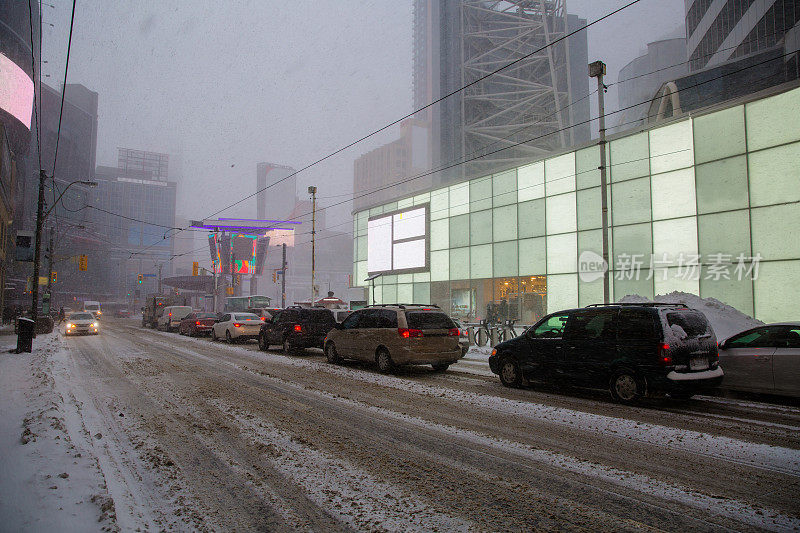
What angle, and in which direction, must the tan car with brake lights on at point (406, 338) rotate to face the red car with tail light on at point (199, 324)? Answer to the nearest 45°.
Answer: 0° — it already faces it

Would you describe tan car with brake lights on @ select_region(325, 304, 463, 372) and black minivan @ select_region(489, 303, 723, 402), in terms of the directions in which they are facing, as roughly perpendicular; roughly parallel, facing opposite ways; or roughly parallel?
roughly parallel

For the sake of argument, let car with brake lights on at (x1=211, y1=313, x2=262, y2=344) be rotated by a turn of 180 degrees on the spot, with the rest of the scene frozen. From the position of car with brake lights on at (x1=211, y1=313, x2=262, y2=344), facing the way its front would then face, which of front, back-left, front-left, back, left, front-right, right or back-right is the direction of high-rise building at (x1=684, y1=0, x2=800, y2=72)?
front-left

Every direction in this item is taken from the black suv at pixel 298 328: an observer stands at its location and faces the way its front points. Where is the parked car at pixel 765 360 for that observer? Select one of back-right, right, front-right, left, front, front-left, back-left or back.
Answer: back

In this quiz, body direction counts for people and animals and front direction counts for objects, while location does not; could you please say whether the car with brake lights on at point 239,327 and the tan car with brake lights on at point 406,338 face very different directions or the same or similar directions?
same or similar directions

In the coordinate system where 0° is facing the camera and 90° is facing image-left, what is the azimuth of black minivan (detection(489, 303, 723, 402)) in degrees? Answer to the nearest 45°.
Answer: approximately 135°

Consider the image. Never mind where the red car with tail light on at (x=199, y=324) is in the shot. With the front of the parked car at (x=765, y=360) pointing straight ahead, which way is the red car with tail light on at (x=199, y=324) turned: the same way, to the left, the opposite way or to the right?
the same way

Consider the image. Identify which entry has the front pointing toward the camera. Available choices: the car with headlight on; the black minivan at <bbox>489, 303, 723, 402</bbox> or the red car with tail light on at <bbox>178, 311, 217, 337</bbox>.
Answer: the car with headlight on

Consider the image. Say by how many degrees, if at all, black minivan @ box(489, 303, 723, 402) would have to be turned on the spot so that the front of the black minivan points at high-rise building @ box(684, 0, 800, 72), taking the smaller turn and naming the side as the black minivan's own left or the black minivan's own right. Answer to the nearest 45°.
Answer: approximately 45° to the black minivan's own right

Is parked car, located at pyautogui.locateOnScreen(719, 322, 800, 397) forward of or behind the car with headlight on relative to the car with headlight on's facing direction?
forward

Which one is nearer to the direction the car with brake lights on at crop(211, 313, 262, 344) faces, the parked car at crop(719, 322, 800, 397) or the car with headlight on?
the car with headlight on

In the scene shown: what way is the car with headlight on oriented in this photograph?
toward the camera

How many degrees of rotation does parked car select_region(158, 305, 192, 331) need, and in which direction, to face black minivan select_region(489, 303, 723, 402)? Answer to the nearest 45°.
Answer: approximately 135° to its left

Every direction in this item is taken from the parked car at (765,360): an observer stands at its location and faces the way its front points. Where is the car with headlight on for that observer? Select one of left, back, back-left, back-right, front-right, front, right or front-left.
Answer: front

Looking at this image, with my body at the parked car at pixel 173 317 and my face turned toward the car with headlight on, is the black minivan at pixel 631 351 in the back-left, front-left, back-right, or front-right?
front-left

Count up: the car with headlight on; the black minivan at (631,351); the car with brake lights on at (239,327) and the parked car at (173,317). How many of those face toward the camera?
1
